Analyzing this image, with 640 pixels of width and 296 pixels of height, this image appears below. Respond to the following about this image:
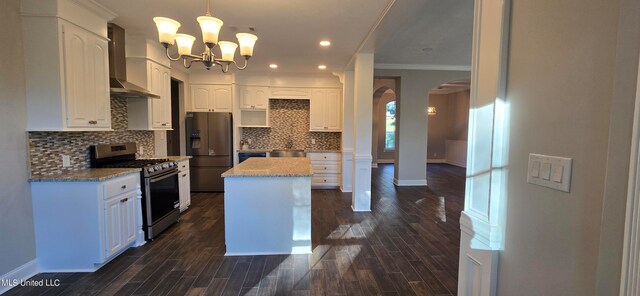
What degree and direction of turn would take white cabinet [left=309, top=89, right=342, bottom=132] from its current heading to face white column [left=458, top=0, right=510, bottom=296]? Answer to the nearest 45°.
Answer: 0° — it already faces it

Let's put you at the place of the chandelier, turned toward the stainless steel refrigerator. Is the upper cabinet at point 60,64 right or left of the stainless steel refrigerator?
left

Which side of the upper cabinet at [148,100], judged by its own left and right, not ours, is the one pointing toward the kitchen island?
front

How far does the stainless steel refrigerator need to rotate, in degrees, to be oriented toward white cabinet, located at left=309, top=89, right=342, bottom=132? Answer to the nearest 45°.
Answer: approximately 90° to its left

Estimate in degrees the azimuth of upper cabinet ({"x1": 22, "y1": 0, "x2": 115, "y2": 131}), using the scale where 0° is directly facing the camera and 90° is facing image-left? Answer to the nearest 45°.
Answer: approximately 315°

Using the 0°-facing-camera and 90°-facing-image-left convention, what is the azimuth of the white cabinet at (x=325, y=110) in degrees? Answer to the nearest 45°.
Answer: approximately 0°

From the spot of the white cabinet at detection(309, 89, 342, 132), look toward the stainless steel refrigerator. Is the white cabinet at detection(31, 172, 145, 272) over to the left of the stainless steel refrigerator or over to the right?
left

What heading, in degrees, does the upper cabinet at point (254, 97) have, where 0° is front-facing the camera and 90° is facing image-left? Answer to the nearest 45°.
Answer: approximately 0°

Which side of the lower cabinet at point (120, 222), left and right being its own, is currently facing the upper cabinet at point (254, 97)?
left

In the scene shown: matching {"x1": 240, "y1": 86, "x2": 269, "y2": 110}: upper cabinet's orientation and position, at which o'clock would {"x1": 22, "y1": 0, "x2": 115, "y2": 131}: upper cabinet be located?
{"x1": 22, "y1": 0, "x2": 115, "y2": 131}: upper cabinet is roughly at 1 o'clock from {"x1": 240, "y1": 86, "x2": 269, "y2": 110}: upper cabinet.

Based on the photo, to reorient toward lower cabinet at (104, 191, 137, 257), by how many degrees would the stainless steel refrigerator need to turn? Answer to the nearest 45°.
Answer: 0° — it already faces it

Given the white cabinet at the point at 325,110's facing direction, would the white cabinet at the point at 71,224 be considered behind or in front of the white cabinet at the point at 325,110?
in front

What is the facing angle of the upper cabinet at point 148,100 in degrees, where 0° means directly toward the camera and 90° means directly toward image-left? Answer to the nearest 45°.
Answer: approximately 315°
